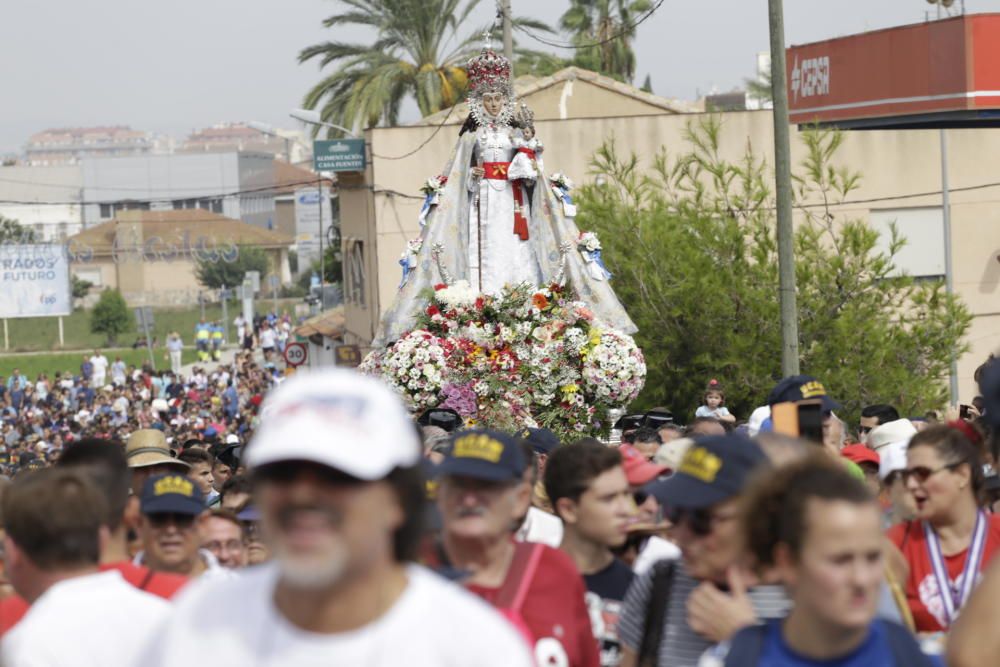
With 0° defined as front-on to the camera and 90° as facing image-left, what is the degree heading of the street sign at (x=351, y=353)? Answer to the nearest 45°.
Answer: approximately 0°

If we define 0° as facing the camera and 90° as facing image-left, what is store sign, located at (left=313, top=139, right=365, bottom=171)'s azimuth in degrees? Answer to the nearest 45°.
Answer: approximately 0°

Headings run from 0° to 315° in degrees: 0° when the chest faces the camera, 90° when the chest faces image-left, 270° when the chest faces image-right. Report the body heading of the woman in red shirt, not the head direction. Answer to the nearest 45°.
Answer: approximately 45°

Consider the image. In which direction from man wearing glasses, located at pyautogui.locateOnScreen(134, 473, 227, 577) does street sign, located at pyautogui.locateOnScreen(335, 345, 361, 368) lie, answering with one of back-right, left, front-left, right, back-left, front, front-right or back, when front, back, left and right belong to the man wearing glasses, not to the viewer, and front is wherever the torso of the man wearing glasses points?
back

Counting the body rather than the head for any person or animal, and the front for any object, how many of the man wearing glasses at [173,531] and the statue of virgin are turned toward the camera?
2
